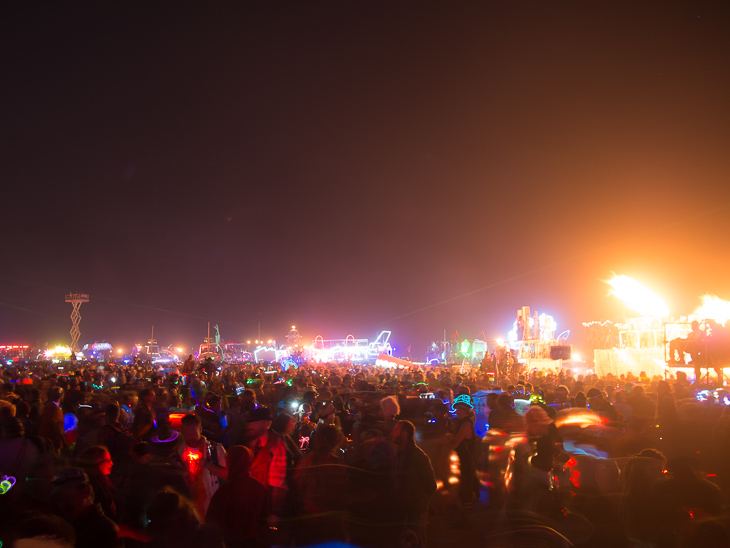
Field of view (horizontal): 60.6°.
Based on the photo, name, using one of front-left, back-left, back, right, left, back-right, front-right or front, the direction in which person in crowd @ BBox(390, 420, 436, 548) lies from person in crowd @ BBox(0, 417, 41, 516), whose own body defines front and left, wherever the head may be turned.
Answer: back-right

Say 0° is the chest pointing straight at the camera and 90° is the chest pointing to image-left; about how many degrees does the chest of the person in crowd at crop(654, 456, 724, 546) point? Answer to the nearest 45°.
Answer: approximately 180°

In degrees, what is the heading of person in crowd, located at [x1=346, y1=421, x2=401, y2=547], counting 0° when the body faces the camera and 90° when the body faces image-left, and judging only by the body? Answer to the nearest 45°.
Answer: approximately 180°

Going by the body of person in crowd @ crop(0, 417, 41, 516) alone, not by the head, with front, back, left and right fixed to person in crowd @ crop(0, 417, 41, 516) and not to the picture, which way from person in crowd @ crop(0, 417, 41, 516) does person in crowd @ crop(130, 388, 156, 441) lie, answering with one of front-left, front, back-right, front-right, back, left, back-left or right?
front-right

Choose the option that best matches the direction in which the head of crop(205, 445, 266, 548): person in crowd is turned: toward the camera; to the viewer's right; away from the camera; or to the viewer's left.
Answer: away from the camera

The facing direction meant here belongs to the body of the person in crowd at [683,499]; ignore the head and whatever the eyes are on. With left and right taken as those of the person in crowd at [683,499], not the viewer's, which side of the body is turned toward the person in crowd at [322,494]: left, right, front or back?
left

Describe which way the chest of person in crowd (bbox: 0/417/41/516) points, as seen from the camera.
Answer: away from the camera
